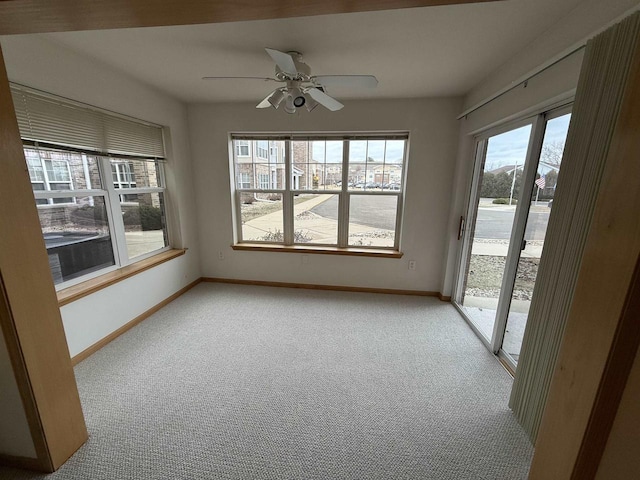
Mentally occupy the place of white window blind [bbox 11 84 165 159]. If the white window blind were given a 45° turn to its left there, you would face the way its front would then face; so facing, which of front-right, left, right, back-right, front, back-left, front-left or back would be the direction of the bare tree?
front-right

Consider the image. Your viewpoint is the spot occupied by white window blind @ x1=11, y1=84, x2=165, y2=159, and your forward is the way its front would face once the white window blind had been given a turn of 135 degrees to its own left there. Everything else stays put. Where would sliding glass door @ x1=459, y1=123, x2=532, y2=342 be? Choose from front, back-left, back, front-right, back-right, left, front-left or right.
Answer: back-right

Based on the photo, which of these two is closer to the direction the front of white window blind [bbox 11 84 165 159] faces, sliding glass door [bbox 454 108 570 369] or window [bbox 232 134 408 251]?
the sliding glass door

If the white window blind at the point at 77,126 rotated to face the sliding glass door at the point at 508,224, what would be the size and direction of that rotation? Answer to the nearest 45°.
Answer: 0° — it already faces it

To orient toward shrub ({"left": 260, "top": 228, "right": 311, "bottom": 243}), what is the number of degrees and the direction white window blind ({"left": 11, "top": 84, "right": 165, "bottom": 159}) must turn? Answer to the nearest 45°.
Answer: approximately 45° to its left

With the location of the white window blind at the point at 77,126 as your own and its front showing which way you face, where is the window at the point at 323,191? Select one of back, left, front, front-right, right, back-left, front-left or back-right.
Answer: front-left

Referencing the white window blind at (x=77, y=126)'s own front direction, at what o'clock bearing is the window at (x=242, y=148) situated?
The window is roughly at 10 o'clock from the white window blind.

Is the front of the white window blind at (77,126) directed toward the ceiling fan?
yes

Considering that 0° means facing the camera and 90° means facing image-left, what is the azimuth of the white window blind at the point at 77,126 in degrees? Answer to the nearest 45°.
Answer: approximately 315°

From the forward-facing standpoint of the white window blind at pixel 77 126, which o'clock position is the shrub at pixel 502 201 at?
The shrub is roughly at 10 o'clock from the white window blind.
